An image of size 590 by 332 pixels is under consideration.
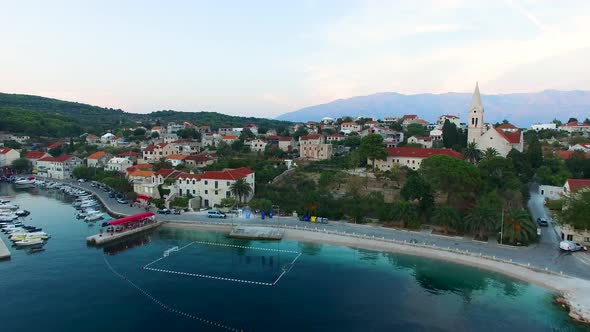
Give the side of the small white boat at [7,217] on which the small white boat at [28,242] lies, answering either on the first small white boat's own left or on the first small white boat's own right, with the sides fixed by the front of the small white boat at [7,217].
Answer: on the first small white boat's own right

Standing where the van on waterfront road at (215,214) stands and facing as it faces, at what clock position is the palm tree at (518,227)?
The palm tree is roughly at 1 o'clock from the van on waterfront road.

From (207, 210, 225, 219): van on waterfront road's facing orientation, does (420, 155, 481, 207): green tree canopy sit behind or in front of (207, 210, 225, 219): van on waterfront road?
in front

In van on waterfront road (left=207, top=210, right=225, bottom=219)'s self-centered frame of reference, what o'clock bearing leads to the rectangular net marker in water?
The rectangular net marker in water is roughly at 3 o'clock from the van on waterfront road.

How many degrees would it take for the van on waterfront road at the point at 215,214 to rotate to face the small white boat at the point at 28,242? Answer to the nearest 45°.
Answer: approximately 180°

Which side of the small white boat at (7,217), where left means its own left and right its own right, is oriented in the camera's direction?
right

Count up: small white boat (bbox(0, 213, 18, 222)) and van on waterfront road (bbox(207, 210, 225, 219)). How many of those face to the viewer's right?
2

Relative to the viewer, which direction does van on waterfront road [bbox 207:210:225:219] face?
to the viewer's right

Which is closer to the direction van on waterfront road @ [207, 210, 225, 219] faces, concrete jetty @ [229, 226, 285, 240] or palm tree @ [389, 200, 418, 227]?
the palm tree

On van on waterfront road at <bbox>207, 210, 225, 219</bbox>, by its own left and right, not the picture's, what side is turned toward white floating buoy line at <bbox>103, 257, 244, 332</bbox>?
right

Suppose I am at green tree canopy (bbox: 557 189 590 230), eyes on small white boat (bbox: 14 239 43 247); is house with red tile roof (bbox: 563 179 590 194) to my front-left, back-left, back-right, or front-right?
back-right
